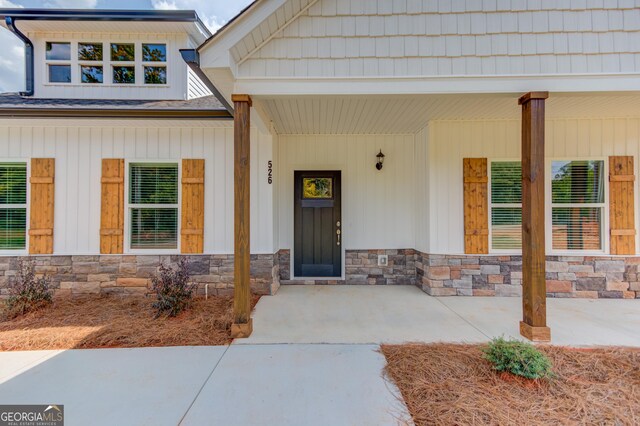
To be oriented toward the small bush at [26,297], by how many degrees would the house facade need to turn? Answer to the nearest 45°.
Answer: approximately 90° to its right

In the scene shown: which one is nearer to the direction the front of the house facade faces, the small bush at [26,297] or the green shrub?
the green shrub

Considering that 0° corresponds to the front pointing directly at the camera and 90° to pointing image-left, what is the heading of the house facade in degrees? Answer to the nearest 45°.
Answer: approximately 0°
